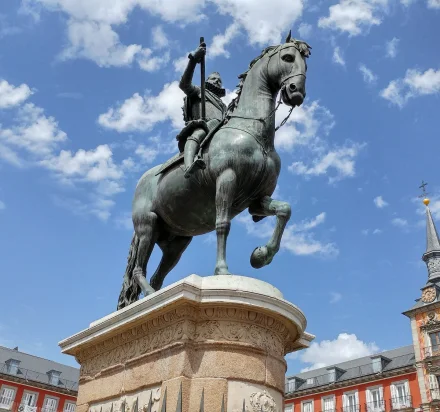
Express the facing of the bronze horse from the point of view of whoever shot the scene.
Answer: facing the viewer and to the right of the viewer
